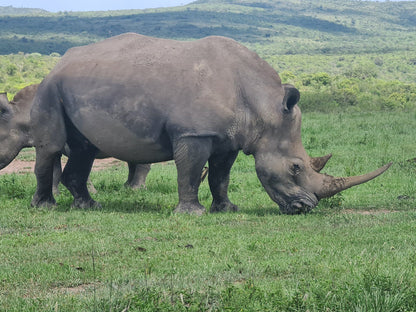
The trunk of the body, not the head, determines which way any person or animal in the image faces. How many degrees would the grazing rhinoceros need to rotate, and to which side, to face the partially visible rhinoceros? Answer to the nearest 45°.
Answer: approximately 135° to its left

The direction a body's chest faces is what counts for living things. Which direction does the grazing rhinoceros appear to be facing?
to the viewer's right
